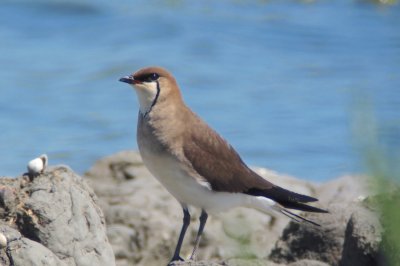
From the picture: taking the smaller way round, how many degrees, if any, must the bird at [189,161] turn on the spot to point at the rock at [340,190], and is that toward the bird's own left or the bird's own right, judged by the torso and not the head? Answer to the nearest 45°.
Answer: approximately 135° to the bird's own right

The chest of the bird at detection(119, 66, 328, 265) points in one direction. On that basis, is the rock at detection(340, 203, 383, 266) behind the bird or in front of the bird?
behind

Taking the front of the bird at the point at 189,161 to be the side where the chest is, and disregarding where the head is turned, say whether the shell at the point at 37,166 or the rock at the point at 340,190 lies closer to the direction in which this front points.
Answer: the shell

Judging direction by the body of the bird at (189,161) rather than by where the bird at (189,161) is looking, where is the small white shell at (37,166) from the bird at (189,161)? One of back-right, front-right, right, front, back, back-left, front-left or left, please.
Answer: front-left

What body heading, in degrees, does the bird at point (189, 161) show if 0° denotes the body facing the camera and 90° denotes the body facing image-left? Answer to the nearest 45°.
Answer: approximately 90°
